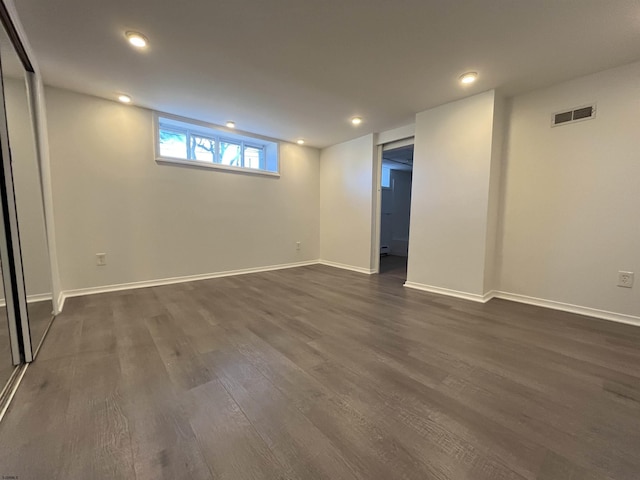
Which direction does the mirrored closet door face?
to the viewer's right

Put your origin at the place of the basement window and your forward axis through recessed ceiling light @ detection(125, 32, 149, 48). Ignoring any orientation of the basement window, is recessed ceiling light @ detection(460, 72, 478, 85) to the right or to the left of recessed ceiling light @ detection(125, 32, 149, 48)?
left

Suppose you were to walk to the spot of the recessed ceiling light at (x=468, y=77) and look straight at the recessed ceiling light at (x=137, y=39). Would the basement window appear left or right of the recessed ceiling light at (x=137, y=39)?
right

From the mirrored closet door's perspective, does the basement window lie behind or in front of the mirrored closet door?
in front
